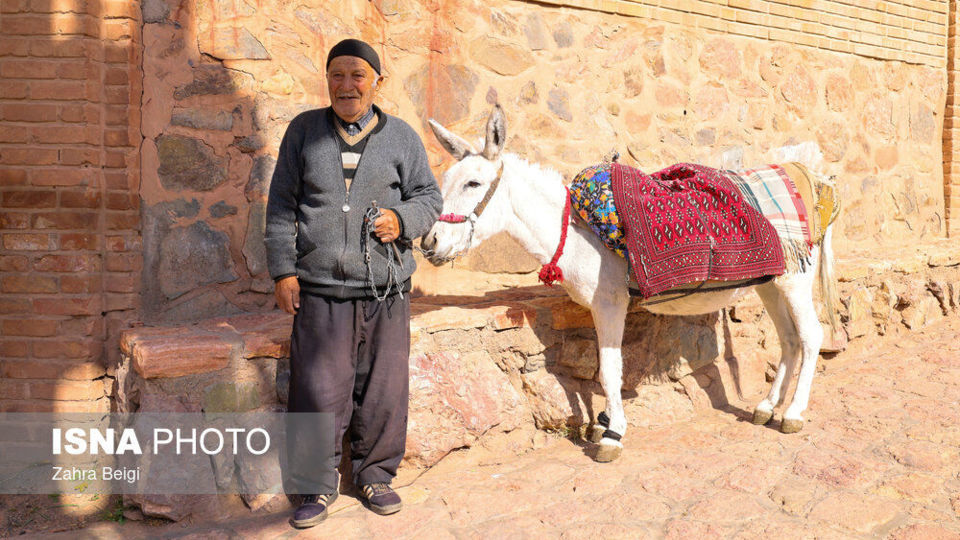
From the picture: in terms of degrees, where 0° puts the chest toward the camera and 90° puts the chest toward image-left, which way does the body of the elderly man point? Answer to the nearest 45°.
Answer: approximately 0°

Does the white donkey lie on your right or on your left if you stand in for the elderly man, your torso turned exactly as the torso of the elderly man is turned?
on your left
